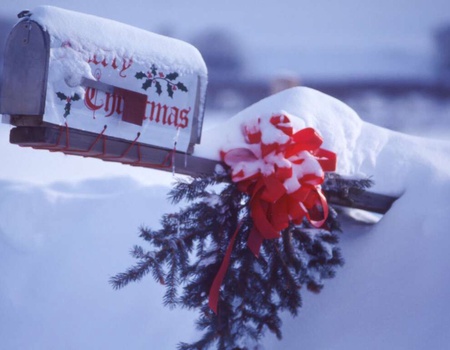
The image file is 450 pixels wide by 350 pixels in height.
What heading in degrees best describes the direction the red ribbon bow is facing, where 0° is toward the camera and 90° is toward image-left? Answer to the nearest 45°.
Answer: approximately 0°

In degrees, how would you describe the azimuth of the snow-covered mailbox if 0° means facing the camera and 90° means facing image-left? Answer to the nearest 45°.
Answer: approximately 45°
